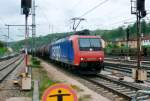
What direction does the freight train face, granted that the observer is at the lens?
facing the viewer and to the right of the viewer
